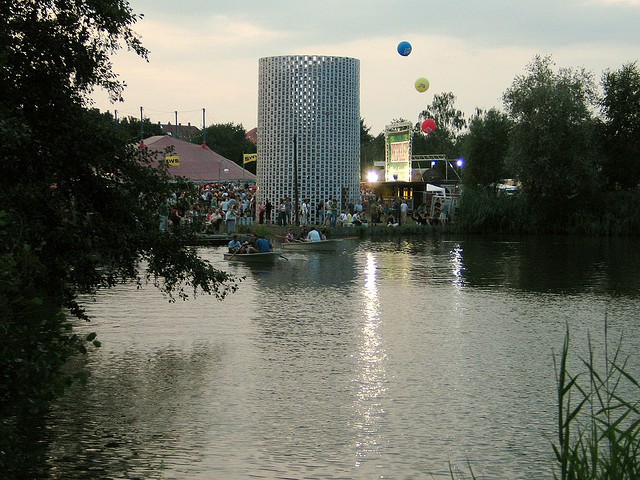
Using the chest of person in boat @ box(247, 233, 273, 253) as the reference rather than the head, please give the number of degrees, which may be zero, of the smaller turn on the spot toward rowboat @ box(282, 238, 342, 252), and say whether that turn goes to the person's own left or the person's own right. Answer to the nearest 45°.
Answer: approximately 90° to the person's own right

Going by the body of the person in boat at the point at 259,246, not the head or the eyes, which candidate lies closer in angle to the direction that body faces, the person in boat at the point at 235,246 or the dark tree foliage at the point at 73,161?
the person in boat
